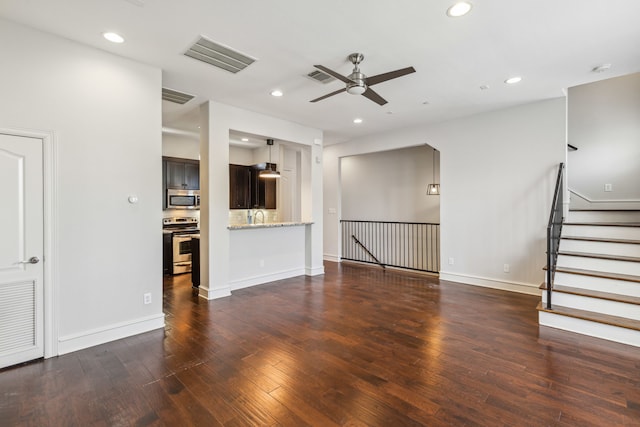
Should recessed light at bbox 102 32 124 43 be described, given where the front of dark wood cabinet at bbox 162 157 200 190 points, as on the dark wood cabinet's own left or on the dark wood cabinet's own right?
on the dark wood cabinet's own right

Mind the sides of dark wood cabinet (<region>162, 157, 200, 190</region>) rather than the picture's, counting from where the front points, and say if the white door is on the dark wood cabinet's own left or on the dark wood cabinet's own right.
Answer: on the dark wood cabinet's own right

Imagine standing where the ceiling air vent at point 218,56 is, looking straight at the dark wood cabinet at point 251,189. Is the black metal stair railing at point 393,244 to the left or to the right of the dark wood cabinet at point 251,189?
right

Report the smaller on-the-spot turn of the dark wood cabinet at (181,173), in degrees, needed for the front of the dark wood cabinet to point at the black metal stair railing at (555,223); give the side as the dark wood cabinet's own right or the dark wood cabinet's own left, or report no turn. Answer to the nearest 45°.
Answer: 0° — it already faces it

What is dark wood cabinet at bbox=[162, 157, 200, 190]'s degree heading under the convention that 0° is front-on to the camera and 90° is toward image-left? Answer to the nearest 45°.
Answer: approximately 315°

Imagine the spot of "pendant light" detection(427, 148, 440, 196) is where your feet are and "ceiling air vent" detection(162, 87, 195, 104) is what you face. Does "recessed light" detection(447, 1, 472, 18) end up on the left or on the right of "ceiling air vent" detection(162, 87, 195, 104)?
left

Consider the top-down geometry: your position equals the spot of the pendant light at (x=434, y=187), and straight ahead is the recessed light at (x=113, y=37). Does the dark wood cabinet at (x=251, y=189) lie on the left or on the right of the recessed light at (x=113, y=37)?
right

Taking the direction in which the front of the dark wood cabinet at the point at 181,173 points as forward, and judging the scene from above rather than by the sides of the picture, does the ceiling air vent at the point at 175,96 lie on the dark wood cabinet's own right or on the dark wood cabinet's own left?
on the dark wood cabinet's own right

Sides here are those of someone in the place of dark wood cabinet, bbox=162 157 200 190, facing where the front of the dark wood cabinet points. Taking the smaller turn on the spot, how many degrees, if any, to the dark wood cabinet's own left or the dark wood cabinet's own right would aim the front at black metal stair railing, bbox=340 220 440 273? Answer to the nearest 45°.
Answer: approximately 45° to the dark wood cabinet's own left
